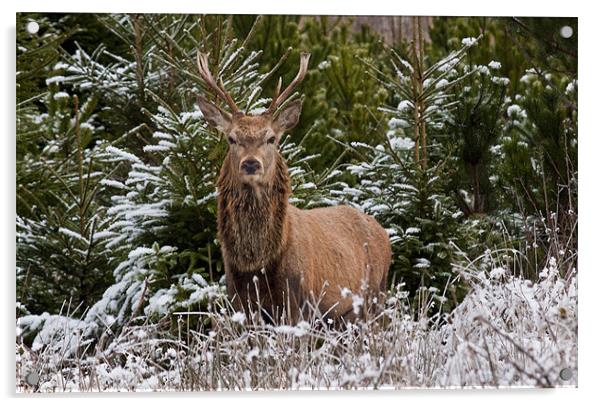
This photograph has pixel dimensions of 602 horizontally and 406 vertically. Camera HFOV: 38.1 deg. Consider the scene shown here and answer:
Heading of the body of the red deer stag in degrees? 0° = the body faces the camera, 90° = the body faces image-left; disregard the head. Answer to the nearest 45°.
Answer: approximately 45°
